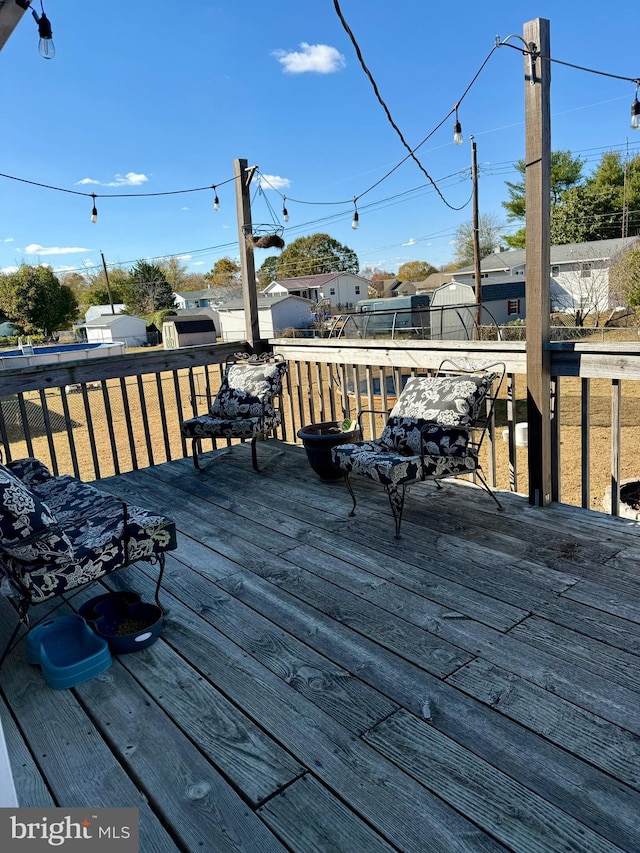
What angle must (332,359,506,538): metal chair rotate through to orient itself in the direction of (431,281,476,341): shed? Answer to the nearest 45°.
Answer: approximately 135° to its right

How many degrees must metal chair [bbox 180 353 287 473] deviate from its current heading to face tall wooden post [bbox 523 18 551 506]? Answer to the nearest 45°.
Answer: approximately 90° to its left

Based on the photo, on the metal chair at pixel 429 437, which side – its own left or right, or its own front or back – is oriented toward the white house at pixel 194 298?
right

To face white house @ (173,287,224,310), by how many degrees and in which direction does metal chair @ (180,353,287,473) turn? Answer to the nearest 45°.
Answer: approximately 135° to its right

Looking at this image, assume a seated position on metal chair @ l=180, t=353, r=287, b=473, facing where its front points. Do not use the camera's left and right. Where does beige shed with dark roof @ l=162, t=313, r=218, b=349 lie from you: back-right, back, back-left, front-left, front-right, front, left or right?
back-right

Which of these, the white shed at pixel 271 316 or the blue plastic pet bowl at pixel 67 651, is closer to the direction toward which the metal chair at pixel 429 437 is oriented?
the blue plastic pet bowl

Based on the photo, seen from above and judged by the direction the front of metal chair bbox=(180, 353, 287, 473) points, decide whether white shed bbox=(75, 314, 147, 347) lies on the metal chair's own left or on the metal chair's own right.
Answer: on the metal chair's own right

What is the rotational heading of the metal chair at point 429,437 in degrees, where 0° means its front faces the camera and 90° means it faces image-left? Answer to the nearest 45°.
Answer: approximately 45°

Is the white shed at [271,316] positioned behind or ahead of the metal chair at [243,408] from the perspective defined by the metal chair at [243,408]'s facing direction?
behind

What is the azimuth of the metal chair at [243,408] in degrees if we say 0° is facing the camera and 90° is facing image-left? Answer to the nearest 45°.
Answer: approximately 45°

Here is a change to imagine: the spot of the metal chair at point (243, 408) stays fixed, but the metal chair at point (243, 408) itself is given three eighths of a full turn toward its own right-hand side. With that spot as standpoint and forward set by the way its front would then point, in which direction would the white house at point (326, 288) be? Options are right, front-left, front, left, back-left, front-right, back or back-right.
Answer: front
